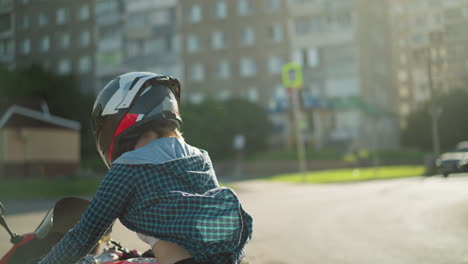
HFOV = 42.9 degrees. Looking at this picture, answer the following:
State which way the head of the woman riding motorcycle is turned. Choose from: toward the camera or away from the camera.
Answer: away from the camera

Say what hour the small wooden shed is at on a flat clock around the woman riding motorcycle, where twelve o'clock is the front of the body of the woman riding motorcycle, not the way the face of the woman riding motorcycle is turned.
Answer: The small wooden shed is roughly at 1 o'clock from the woman riding motorcycle.

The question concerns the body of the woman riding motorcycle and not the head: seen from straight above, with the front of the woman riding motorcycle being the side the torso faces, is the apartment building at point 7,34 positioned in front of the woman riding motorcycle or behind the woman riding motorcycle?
in front

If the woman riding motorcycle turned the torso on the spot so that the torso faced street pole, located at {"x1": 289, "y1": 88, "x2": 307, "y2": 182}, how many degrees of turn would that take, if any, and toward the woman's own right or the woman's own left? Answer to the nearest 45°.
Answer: approximately 45° to the woman's own right

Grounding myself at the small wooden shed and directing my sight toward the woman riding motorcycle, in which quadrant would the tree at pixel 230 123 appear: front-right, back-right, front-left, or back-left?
back-left

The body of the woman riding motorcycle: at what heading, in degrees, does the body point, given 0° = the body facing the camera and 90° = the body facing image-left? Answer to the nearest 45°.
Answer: approximately 135°
